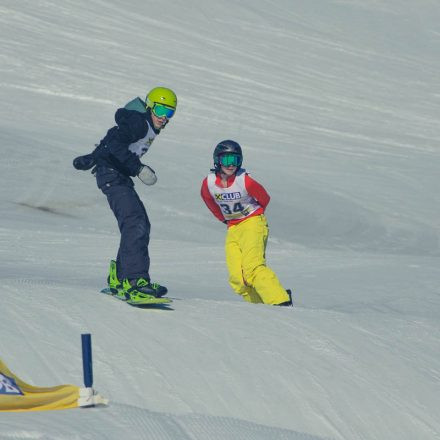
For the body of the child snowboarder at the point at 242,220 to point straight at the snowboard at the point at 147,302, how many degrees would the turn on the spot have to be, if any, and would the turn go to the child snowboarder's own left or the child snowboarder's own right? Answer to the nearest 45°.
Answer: approximately 45° to the child snowboarder's own right

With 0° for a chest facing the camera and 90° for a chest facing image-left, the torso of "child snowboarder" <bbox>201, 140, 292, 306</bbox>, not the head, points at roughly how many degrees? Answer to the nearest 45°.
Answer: approximately 0°

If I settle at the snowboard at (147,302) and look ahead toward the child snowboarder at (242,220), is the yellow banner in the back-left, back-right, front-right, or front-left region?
back-right

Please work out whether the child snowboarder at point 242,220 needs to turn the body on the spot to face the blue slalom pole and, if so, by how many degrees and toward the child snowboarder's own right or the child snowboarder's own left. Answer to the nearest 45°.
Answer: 0° — they already face it

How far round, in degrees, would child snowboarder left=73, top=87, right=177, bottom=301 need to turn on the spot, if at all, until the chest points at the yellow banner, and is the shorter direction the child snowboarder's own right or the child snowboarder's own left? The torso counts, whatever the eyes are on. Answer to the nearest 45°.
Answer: approximately 45° to the child snowboarder's own right

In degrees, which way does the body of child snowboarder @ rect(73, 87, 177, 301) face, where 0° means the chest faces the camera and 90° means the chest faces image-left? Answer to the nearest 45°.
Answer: approximately 315°
